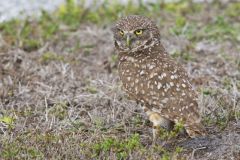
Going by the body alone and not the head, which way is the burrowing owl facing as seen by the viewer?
to the viewer's left
